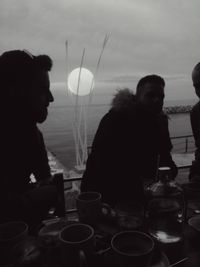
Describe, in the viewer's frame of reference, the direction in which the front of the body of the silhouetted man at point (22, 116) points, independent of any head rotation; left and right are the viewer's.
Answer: facing to the right of the viewer

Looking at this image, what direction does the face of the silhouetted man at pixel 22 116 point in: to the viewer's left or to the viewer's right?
to the viewer's right

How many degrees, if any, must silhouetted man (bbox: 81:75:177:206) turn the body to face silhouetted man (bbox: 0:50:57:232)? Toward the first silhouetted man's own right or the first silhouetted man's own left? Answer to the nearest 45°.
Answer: approximately 135° to the first silhouetted man's own right

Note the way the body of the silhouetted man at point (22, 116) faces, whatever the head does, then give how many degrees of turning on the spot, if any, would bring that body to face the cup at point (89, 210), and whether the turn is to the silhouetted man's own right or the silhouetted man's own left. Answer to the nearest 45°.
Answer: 0° — they already face it

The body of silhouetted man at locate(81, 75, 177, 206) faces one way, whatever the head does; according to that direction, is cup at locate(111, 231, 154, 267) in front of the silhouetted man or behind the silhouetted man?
in front

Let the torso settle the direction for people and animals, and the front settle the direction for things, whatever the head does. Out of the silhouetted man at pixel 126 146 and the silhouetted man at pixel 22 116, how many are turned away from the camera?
0

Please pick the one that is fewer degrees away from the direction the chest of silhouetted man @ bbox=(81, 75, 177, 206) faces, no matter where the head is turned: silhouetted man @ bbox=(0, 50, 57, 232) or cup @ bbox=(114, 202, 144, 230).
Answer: the cup

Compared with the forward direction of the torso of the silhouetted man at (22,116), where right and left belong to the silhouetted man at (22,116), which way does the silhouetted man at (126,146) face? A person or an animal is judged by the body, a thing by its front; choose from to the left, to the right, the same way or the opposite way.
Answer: to the right

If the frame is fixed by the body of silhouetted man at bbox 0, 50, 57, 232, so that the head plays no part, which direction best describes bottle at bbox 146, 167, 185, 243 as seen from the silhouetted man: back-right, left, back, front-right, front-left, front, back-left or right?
front-right

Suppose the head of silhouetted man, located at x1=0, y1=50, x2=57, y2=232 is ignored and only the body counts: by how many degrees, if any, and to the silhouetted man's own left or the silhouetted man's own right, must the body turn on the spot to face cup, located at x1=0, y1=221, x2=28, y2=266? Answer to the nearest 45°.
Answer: approximately 90° to the silhouetted man's own right
